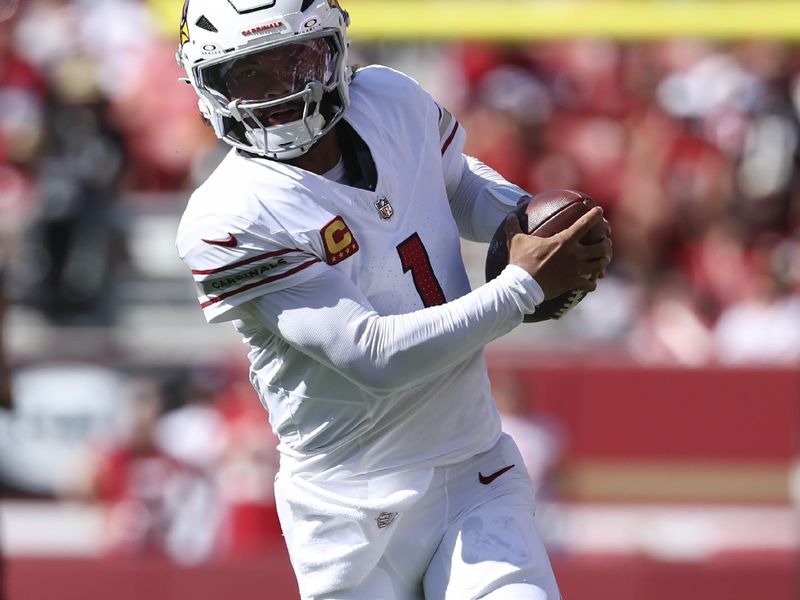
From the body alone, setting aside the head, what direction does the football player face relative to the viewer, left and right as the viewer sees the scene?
facing the viewer and to the right of the viewer

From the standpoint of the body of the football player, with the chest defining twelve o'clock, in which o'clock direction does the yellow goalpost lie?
The yellow goalpost is roughly at 8 o'clock from the football player.
